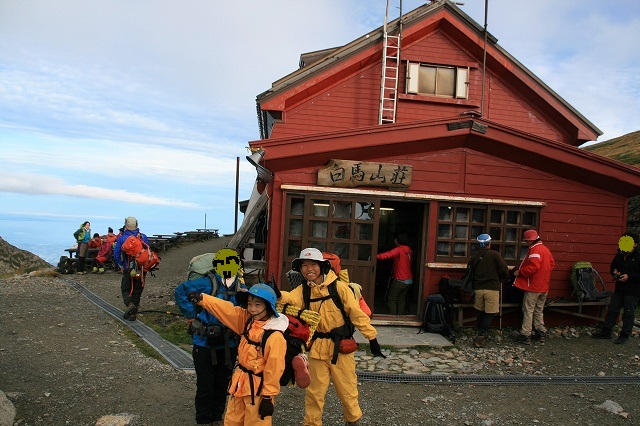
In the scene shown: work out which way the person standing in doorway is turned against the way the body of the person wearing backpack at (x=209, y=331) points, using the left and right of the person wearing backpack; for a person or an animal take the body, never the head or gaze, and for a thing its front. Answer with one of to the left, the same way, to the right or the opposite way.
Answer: the opposite way

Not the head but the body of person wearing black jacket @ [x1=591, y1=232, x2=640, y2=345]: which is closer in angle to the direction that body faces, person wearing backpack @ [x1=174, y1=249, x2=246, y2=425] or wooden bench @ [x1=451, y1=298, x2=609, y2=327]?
the person wearing backpack

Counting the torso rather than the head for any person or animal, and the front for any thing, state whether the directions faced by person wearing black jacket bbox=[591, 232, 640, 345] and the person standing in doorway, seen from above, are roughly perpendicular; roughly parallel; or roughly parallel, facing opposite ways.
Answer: roughly perpendicular

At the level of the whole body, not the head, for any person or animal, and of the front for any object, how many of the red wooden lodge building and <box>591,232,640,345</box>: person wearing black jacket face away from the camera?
0

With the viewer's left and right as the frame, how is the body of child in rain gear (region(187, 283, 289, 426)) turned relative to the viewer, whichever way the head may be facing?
facing the viewer and to the left of the viewer

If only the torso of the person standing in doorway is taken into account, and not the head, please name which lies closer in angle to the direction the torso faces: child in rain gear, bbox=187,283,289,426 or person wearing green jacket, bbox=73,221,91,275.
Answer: the person wearing green jacket

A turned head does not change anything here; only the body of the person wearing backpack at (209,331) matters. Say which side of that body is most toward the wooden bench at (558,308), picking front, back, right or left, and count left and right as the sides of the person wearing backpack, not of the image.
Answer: left

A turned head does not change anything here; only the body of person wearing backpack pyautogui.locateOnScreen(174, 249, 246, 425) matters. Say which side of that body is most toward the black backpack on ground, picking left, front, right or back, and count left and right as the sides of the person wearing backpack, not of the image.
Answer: left

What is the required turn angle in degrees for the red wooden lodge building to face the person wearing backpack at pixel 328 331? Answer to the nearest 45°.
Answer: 0° — it already faces them

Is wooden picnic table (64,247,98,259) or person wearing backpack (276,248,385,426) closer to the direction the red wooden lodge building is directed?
the person wearing backpack

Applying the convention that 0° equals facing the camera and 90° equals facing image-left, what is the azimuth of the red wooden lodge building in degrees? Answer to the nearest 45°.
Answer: approximately 0°

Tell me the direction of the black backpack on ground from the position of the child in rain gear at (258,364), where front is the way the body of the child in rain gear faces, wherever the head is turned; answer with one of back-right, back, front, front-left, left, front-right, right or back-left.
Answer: back
